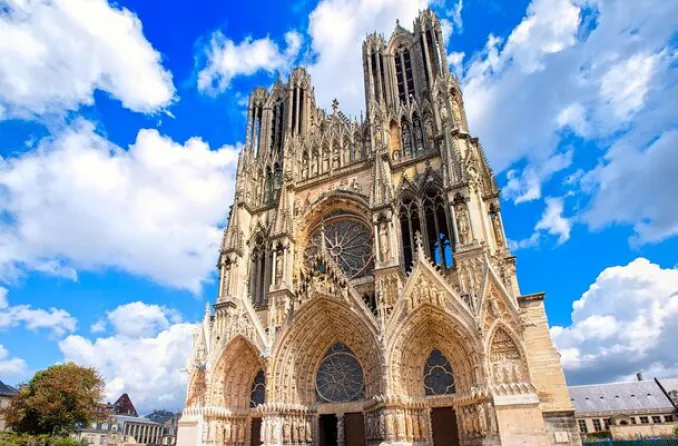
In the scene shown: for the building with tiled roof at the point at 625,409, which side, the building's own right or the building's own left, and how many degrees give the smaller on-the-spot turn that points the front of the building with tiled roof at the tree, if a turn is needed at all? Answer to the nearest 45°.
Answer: approximately 45° to the building's own right

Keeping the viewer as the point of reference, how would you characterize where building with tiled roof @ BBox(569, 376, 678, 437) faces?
facing the viewer
